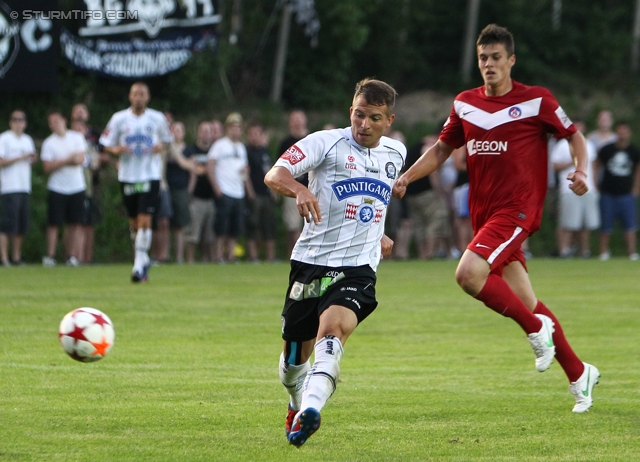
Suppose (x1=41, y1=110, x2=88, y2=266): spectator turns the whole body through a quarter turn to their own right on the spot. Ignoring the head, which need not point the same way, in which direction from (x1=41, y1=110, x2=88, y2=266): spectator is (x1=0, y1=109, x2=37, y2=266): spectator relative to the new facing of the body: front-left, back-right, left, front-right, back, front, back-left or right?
front

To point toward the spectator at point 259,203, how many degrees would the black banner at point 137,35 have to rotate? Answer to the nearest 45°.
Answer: approximately 45° to its left

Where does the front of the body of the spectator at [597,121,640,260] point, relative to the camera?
toward the camera

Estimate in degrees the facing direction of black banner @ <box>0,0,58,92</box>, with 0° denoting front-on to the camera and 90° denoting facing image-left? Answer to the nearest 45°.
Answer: approximately 0°

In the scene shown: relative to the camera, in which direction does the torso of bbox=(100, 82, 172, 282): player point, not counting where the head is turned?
toward the camera

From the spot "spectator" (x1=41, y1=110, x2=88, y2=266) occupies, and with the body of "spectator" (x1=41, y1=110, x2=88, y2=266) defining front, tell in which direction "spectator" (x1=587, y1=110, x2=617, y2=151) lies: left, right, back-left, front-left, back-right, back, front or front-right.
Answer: left

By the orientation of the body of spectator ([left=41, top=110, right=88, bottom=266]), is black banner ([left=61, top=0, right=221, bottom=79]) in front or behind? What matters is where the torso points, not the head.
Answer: behind

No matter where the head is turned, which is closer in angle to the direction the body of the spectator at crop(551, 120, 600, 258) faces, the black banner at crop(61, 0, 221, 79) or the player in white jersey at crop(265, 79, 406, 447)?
the player in white jersey

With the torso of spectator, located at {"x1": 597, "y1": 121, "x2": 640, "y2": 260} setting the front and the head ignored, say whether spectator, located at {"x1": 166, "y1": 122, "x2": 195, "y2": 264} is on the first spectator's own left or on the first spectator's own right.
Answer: on the first spectator's own right

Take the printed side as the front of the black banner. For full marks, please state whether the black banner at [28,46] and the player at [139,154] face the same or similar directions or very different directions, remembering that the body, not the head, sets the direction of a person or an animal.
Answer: same or similar directions

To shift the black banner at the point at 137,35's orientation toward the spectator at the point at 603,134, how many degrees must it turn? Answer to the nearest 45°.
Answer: approximately 90° to its left
